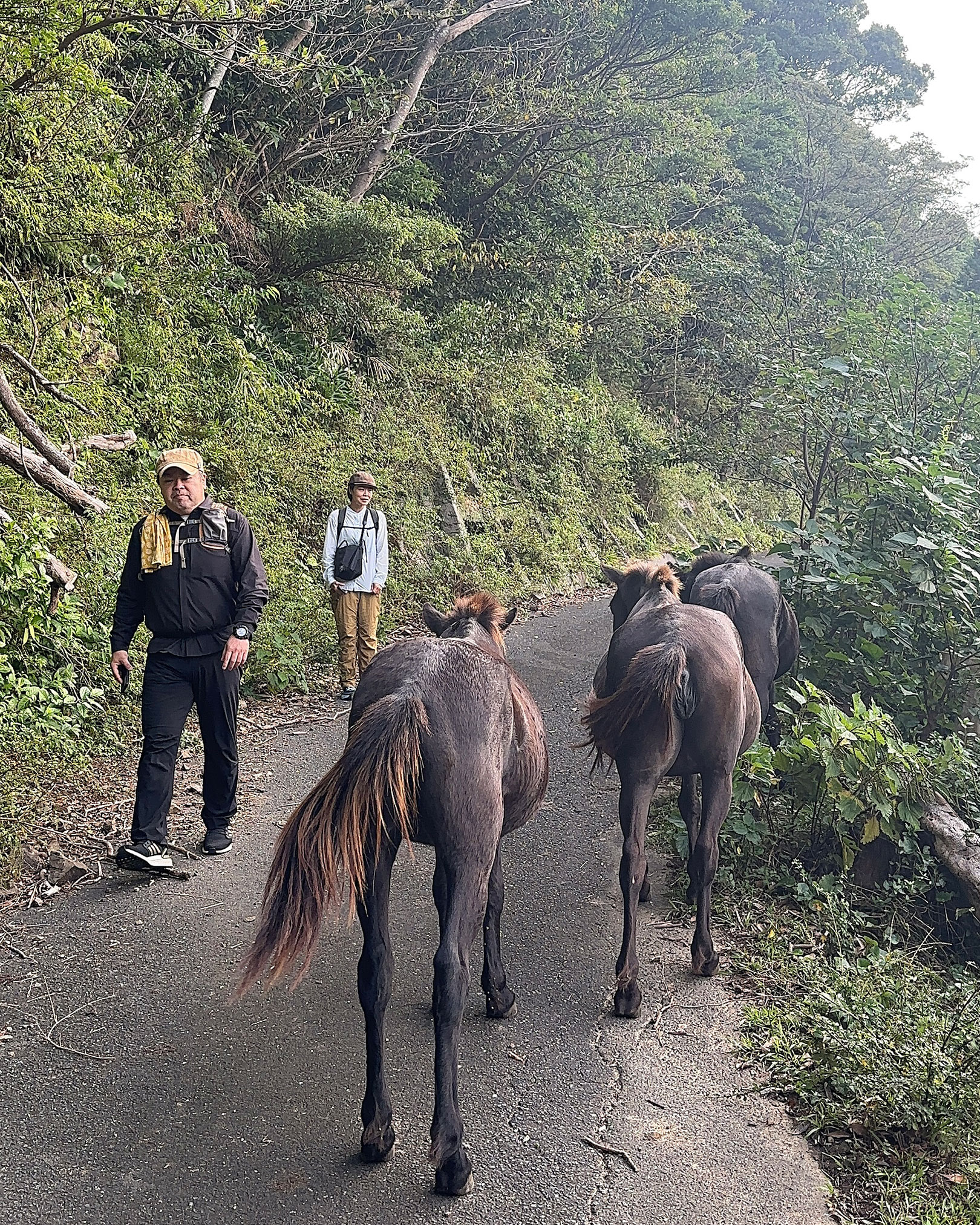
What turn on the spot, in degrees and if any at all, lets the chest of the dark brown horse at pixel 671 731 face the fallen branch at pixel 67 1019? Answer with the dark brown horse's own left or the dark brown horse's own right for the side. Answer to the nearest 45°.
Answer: approximately 135° to the dark brown horse's own left

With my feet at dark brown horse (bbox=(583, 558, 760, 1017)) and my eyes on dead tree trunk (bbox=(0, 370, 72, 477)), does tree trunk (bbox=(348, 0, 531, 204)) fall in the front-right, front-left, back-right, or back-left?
front-right

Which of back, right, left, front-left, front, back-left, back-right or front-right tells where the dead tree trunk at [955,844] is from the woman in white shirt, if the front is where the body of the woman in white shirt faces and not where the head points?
front-left

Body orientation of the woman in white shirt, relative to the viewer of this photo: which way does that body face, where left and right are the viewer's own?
facing the viewer

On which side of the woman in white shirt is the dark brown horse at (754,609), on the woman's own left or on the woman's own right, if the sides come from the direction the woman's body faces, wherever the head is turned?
on the woman's own left

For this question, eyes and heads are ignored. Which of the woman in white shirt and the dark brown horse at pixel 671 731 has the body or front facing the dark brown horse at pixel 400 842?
the woman in white shirt

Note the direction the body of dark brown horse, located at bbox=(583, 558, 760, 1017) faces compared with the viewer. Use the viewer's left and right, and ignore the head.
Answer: facing away from the viewer

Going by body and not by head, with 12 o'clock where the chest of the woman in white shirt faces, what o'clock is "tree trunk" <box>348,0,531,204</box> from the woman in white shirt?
The tree trunk is roughly at 6 o'clock from the woman in white shirt.

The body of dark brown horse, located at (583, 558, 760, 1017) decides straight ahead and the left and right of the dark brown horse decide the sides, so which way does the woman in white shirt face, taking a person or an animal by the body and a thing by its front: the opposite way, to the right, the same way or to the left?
the opposite way

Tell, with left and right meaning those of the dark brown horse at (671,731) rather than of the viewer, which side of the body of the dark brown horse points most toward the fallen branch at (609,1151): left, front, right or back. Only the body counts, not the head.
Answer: back

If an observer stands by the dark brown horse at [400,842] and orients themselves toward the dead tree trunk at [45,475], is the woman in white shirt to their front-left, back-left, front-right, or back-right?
front-right

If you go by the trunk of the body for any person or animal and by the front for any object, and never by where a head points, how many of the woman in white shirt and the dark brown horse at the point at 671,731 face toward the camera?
1

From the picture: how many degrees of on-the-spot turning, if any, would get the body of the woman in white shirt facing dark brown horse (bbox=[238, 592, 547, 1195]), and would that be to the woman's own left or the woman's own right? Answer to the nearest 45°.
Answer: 0° — they already face it
